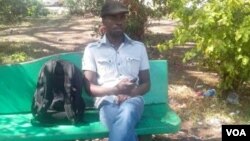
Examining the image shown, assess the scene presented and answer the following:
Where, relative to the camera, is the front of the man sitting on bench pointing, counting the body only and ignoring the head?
toward the camera

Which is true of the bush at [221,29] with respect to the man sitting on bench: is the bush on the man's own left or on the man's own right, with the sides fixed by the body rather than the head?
on the man's own left

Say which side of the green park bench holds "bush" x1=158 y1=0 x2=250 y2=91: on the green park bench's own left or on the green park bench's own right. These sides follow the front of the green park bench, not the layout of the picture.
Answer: on the green park bench's own left

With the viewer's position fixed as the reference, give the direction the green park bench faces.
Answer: facing the viewer

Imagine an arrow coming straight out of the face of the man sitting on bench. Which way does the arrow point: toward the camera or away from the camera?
toward the camera
